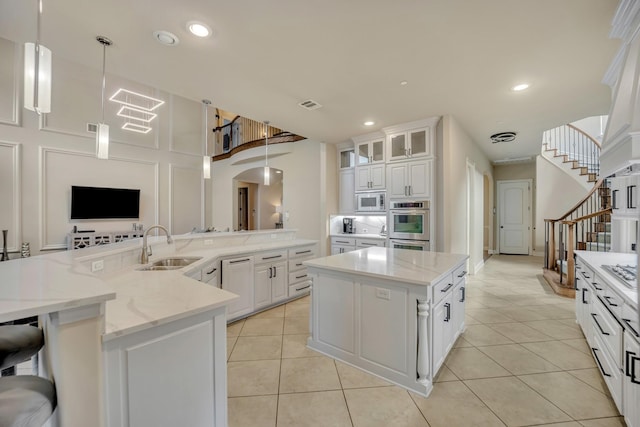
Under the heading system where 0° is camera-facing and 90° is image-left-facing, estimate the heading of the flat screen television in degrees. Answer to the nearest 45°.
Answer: approximately 315°

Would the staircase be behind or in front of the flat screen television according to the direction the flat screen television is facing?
in front

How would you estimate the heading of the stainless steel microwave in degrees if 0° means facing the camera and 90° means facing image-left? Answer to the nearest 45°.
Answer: approximately 0°

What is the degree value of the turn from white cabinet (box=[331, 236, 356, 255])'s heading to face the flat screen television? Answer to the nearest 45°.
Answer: approximately 90° to its right

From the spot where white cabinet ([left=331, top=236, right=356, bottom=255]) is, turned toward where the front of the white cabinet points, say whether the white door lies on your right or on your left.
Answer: on your left

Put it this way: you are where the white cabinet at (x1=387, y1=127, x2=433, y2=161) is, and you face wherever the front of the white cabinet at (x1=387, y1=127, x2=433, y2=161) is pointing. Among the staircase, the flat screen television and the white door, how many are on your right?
1

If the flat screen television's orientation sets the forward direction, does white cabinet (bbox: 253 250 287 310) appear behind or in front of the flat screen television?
in front

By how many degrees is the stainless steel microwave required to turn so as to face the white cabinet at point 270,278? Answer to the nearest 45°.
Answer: approximately 45° to its right
